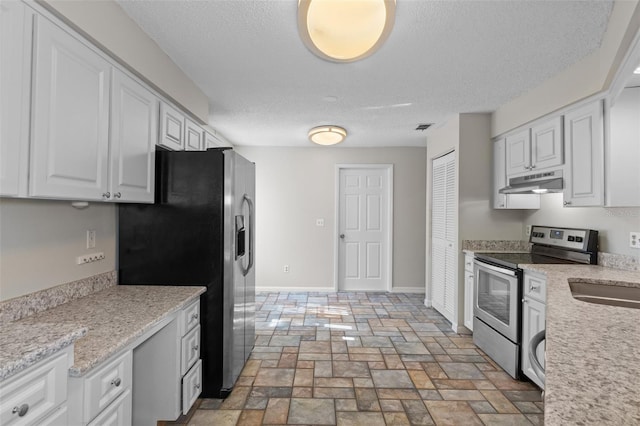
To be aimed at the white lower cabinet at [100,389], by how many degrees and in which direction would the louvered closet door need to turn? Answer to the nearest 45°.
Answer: approximately 45° to its left

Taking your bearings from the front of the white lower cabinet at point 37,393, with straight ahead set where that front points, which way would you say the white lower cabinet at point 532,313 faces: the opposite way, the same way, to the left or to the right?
the opposite way

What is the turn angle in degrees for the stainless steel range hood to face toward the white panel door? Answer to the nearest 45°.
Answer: approximately 90° to its right

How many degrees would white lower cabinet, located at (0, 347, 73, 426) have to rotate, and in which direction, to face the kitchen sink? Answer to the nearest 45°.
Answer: approximately 45° to its left

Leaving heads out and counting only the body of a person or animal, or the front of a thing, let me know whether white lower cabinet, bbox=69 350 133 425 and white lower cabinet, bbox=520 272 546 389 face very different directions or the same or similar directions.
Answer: very different directions

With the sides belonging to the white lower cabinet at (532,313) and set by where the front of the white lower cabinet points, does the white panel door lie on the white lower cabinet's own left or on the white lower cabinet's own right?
on the white lower cabinet's own right

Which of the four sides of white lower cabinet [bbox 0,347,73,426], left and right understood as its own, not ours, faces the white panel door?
left

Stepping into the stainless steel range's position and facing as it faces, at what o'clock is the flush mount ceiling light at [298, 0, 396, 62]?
The flush mount ceiling light is roughly at 11 o'clock from the stainless steel range.
